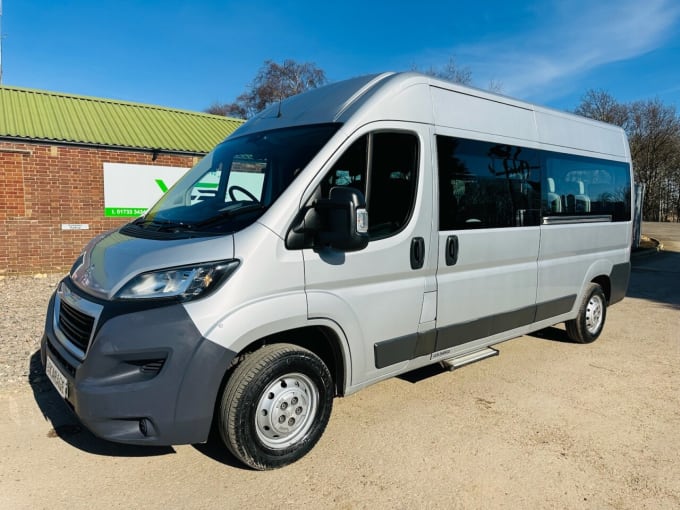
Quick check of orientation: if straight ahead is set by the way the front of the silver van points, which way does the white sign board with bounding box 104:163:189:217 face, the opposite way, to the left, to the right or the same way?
to the left

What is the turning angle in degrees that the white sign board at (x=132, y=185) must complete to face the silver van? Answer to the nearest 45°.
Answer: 0° — it already faces it

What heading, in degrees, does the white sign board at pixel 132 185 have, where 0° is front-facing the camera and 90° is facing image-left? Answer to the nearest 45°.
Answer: approximately 0°

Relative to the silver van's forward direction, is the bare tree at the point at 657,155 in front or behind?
behind

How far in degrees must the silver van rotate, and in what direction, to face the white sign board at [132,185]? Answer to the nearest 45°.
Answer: approximately 90° to its right

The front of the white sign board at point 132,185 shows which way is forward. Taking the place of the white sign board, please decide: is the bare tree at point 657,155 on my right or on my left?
on my left

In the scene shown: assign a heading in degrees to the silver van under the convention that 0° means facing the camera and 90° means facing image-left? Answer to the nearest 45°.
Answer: approximately 45°
